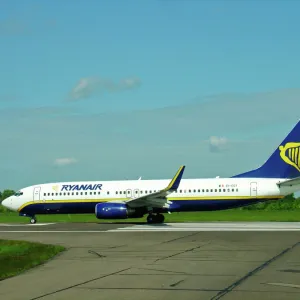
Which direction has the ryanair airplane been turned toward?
to the viewer's left
